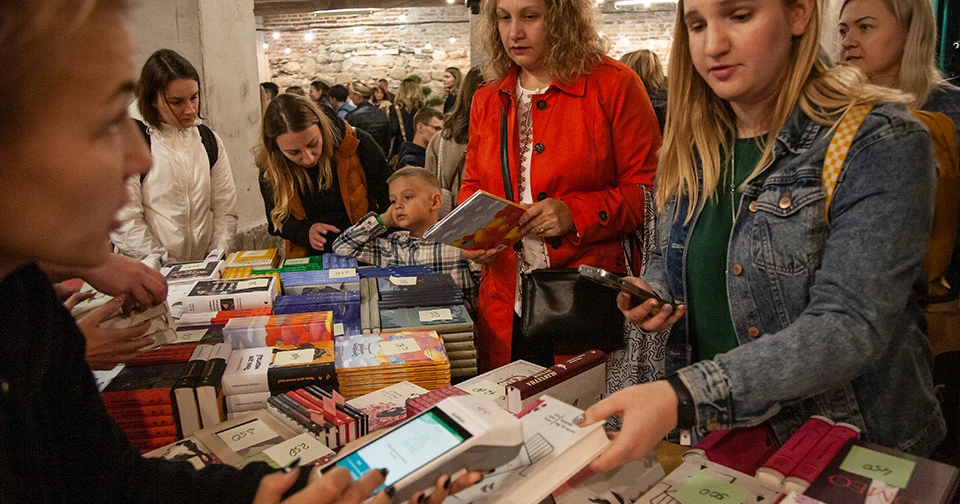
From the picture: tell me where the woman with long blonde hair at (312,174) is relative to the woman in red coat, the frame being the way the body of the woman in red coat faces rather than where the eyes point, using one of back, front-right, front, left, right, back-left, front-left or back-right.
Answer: right

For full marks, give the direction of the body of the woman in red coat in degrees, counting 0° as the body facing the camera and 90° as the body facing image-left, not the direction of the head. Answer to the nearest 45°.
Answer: approximately 45°

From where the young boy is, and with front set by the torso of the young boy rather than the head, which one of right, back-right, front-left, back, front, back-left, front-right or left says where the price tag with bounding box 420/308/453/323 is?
front-left

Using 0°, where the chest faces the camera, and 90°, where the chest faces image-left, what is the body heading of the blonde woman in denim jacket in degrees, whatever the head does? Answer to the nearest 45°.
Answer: approximately 45°

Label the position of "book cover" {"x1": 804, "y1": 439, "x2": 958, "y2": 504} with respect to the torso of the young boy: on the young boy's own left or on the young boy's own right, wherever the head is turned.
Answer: on the young boy's own left

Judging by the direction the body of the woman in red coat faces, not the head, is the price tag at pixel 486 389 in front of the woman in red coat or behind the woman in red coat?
in front
